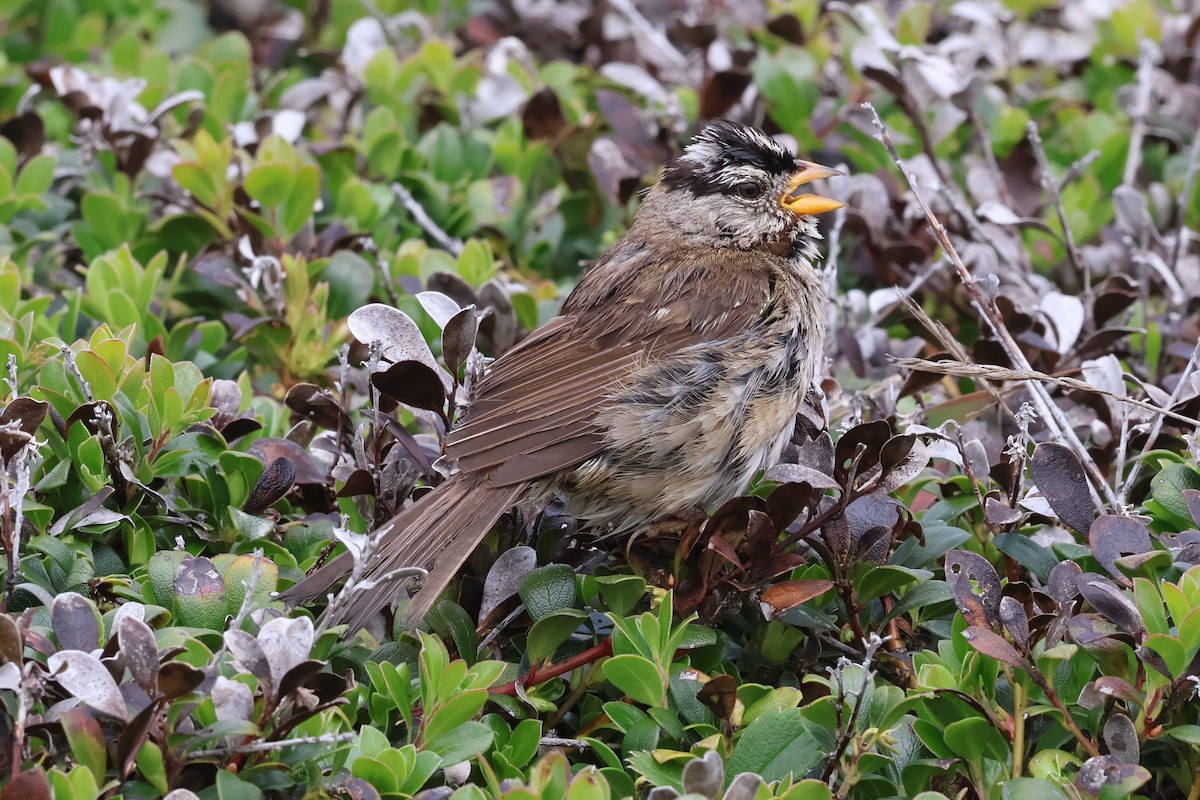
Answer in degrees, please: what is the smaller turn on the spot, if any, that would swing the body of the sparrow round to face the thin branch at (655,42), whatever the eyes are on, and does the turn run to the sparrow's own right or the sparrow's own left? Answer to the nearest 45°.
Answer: approximately 90° to the sparrow's own left

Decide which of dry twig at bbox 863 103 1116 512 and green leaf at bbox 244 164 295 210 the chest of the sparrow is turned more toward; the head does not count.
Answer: the dry twig

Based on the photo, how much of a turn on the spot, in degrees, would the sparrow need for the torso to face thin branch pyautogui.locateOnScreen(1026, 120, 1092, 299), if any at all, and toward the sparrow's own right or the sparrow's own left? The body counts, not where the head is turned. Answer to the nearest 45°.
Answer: approximately 45° to the sparrow's own left

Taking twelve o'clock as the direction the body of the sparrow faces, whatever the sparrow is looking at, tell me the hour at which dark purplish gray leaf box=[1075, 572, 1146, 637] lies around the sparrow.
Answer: The dark purplish gray leaf is roughly at 2 o'clock from the sparrow.

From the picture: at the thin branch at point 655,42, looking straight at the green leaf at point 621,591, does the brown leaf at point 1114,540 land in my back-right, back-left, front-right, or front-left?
front-left

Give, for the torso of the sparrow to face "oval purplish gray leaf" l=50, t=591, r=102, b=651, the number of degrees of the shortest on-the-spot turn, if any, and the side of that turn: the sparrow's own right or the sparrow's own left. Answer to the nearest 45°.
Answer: approximately 135° to the sparrow's own right

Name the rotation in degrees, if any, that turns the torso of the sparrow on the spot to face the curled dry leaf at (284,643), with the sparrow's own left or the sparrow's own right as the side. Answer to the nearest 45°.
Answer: approximately 135° to the sparrow's own right

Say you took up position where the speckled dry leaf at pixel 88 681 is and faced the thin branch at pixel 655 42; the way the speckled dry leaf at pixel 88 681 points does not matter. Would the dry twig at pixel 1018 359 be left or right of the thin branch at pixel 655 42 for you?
right

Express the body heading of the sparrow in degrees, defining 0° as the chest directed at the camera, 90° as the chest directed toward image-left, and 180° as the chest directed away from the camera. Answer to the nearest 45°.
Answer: approximately 270°

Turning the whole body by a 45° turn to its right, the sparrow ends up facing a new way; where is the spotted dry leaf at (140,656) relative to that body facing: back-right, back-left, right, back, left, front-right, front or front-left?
right

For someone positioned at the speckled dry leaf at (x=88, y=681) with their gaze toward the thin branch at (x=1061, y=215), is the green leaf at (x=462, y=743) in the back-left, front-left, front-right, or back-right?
front-right

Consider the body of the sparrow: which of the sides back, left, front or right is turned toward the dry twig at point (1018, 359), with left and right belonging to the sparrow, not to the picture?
front

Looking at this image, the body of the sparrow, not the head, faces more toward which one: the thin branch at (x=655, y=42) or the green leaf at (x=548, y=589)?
the thin branch

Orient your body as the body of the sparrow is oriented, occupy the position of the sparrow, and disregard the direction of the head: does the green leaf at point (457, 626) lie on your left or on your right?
on your right

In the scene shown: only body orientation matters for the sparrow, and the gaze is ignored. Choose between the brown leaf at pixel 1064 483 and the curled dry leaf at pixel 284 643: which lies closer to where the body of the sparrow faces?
the brown leaf

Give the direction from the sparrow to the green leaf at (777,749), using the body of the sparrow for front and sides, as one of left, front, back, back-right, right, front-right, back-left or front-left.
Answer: right

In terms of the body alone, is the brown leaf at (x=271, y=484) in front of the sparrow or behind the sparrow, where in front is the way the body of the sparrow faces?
behind

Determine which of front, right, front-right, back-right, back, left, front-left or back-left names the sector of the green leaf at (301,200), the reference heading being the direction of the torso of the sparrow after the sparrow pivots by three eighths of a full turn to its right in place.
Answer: right

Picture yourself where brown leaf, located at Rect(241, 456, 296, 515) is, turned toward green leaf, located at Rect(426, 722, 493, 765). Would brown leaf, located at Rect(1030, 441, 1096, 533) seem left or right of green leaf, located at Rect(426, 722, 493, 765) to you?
left

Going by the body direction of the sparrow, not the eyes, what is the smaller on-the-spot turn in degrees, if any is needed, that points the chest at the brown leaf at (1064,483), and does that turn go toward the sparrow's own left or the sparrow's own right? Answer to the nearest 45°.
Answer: approximately 45° to the sparrow's own right
